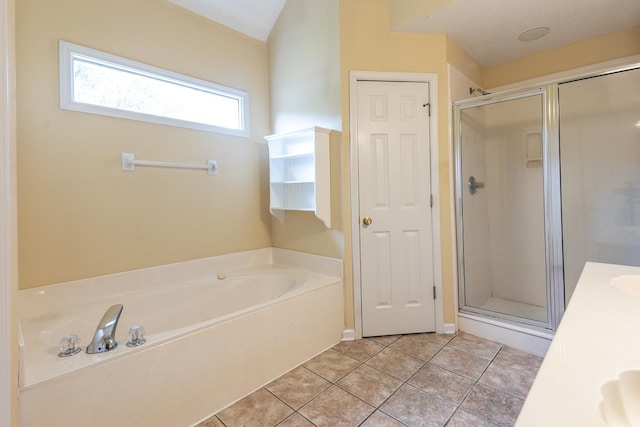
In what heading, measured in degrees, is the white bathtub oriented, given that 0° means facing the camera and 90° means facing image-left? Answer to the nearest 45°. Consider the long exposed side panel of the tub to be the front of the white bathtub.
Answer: approximately 315°

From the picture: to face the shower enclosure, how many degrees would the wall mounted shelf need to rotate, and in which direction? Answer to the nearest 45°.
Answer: approximately 135° to its left

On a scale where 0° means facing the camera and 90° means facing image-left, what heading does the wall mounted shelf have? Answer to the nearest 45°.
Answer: approximately 45°

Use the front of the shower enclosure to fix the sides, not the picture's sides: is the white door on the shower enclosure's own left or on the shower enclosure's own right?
on the shower enclosure's own right
